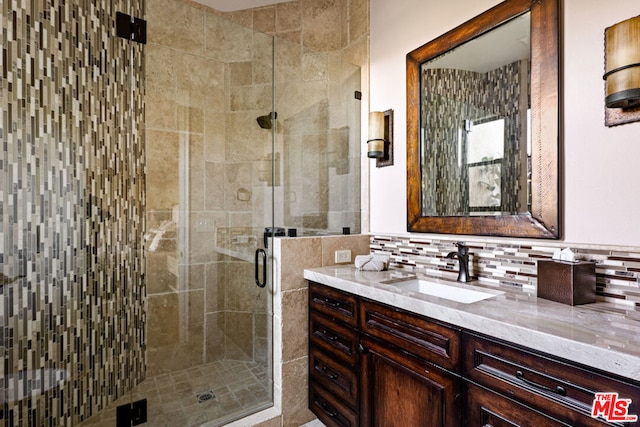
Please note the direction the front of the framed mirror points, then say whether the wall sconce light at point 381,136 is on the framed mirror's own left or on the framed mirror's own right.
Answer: on the framed mirror's own right

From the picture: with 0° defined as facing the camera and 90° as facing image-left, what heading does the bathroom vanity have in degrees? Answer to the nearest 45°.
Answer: approximately 45°

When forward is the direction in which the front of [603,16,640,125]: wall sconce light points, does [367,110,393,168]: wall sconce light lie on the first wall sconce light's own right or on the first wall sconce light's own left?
on the first wall sconce light's own right

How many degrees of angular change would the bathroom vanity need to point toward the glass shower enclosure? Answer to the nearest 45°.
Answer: approximately 45° to its right
